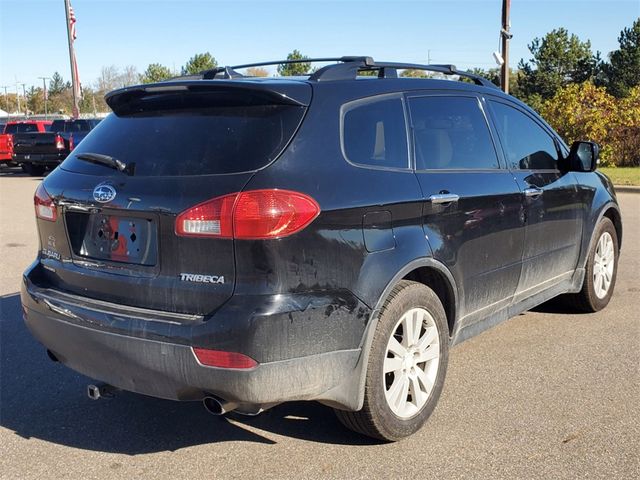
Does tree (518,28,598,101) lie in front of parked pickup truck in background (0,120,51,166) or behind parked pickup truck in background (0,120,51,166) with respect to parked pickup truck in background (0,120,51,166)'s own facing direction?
in front

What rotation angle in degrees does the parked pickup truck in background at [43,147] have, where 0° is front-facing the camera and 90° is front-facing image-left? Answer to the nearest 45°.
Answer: approximately 225°

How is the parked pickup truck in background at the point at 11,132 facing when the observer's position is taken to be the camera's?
facing away from the viewer and to the right of the viewer

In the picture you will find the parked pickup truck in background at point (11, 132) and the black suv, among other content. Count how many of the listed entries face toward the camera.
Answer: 0

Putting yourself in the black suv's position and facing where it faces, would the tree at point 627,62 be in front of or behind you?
in front

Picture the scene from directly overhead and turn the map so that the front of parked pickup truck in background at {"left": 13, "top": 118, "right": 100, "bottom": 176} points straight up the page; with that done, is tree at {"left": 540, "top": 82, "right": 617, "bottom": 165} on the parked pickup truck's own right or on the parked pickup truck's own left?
on the parked pickup truck's own right

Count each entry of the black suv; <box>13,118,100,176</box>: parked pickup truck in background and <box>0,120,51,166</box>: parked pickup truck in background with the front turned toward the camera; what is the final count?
0

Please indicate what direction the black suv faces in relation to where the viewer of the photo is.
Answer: facing away from the viewer and to the right of the viewer

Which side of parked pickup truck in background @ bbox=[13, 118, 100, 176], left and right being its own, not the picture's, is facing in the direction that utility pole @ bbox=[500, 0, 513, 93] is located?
right

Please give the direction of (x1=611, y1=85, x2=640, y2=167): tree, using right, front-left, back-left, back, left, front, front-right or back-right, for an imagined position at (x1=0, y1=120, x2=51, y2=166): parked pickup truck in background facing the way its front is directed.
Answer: right

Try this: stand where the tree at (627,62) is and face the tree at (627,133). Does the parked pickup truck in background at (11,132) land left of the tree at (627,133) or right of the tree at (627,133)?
right
